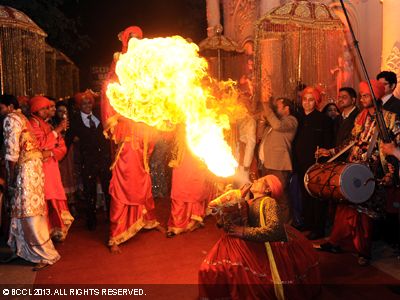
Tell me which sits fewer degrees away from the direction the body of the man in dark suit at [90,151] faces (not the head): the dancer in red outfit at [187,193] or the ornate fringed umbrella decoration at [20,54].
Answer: the dancer in red outfit

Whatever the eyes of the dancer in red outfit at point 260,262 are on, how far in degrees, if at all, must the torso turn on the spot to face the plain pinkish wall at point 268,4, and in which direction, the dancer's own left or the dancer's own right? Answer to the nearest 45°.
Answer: approximately 90° to the dancer's own right

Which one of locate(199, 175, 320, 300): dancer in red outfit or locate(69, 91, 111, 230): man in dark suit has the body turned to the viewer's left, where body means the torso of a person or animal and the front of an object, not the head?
the dancer in red outfit

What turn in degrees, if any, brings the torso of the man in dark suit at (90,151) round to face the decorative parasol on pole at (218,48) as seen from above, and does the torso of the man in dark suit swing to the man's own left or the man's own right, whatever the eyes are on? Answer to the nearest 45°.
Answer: approximately 135° to the man's own left

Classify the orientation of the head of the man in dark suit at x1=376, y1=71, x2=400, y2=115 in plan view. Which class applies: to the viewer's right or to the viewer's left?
to the viewer's left

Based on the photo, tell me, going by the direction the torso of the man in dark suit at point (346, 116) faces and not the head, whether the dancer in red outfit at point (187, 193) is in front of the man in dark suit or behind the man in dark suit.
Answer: in front

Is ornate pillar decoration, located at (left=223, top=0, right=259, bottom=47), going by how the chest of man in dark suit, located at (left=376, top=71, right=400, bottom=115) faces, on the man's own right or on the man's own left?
on the man's own right

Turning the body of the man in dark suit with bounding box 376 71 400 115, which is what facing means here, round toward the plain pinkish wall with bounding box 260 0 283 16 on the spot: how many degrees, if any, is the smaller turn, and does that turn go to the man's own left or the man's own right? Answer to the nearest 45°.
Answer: approximately 90° to the man's own right

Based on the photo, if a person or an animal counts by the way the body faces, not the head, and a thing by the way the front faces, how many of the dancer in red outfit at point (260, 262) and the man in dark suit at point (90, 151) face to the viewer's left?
1

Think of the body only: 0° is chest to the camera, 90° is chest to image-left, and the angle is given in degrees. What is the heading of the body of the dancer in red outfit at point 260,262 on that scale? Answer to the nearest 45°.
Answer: approximately 90°

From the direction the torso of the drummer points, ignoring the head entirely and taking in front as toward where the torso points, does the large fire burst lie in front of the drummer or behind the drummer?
in front
